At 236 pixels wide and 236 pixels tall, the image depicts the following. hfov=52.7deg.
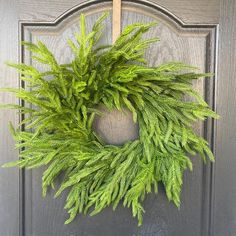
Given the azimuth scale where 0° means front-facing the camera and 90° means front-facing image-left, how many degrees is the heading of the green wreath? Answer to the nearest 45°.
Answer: approximately 0°
